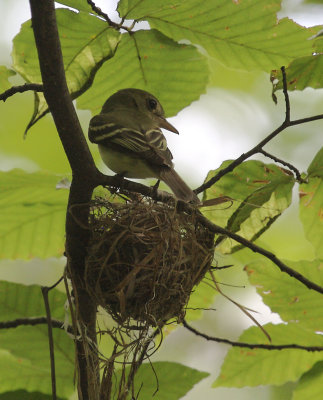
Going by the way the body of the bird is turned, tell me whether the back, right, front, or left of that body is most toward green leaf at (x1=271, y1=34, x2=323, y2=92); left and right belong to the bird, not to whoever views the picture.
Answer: right

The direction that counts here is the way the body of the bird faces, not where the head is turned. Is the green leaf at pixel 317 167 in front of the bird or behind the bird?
behind
